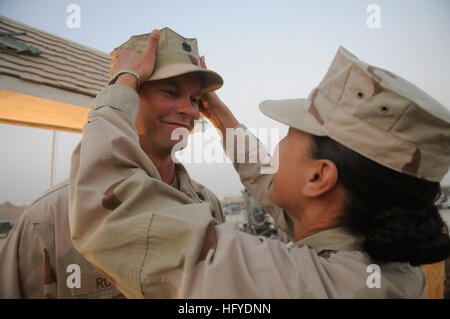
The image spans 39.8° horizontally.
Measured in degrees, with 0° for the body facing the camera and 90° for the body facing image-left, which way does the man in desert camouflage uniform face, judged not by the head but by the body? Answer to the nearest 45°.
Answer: approximately 315°
